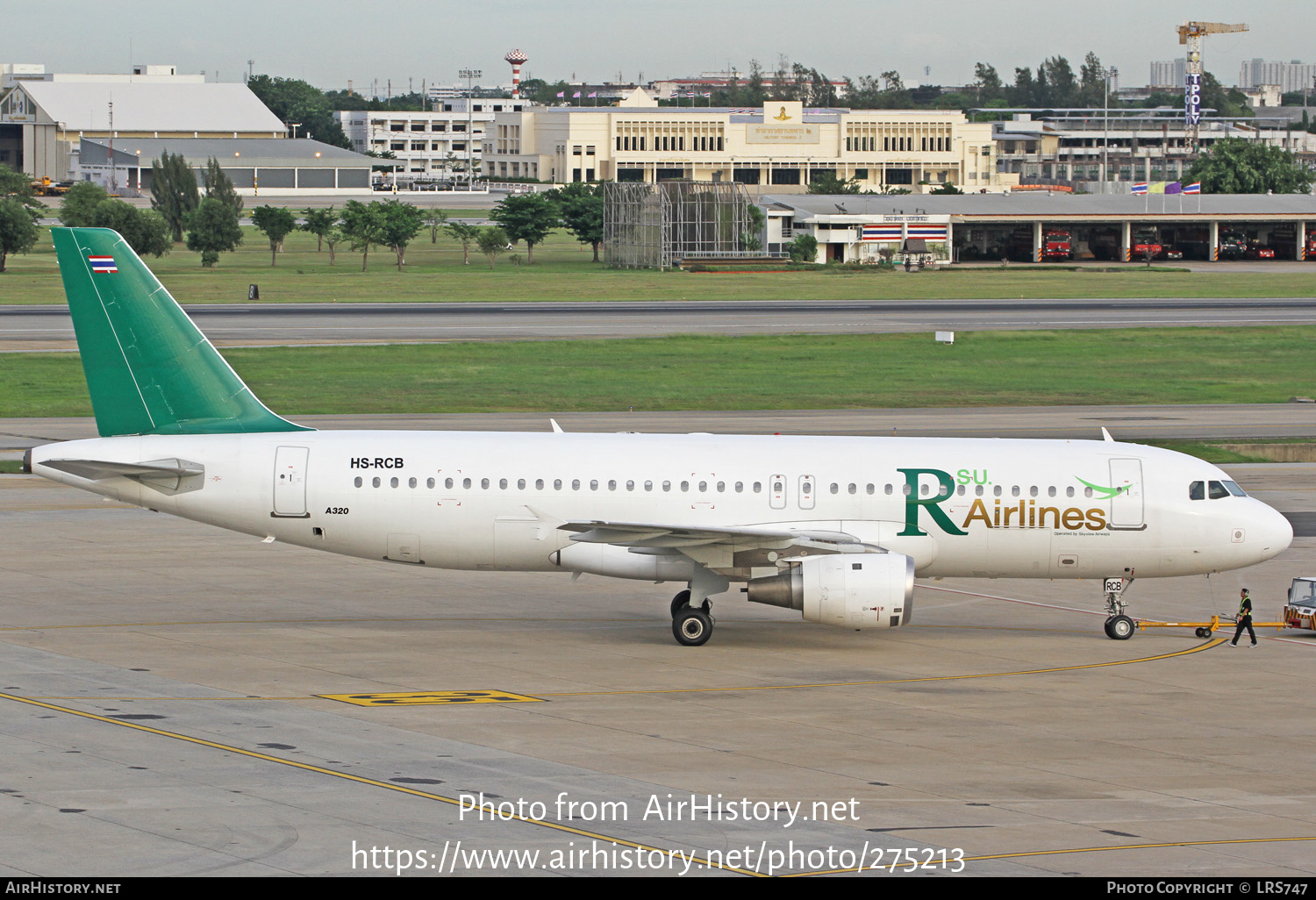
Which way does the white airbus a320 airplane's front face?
to the viewer's right
